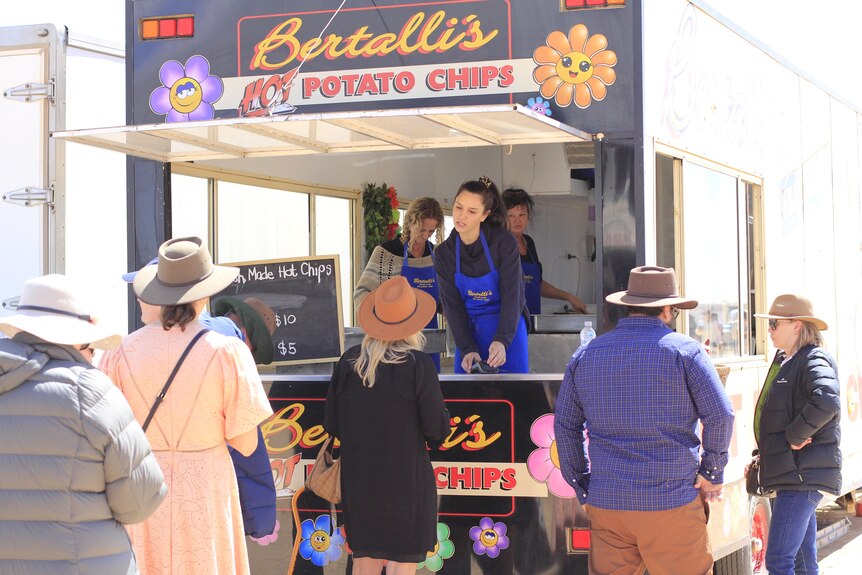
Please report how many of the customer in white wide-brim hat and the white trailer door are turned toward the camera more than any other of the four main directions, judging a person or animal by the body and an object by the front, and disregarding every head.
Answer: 1

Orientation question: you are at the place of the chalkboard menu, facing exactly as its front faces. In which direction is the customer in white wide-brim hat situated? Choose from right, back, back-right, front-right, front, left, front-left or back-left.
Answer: front

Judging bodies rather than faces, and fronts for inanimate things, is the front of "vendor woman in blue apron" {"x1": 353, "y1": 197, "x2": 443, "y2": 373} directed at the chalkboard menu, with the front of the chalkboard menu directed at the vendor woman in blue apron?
no

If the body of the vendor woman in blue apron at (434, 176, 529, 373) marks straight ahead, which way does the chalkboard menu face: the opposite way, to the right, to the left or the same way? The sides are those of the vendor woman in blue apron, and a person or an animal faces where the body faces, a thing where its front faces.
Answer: the same way

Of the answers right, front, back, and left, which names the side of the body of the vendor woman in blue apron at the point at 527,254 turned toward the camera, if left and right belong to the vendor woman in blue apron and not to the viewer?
front

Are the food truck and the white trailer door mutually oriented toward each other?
no

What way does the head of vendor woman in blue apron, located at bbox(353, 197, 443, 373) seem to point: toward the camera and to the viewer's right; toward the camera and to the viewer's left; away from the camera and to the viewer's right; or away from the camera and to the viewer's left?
toward the camera and to the viewer's right

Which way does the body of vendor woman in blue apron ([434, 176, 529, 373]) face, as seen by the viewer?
toward the camera

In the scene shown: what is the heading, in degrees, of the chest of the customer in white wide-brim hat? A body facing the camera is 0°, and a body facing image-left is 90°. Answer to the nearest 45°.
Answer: approximately 225°

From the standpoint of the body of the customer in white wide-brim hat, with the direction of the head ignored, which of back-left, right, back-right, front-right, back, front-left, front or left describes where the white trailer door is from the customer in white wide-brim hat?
front-left

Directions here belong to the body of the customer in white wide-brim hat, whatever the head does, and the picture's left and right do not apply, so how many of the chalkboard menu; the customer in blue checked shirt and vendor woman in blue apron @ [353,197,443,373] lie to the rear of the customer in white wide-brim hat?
0

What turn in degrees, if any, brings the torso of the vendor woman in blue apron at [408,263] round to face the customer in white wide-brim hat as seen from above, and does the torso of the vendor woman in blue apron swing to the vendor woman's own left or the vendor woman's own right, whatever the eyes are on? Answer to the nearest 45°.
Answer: approximately 45° to the vendor woman's own right

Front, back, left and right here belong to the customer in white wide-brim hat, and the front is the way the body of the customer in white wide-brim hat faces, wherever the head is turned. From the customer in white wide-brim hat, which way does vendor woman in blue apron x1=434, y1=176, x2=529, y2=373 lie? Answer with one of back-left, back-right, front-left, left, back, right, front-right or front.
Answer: front

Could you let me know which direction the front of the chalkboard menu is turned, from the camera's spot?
facing the viewer

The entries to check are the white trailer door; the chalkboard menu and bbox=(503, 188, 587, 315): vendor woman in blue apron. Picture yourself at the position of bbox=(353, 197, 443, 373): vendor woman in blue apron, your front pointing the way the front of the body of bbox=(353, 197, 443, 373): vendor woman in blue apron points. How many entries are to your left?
1

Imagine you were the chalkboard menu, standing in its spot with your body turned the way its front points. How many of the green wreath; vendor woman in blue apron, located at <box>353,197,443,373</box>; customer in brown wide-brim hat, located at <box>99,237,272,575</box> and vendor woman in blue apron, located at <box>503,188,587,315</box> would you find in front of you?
1
